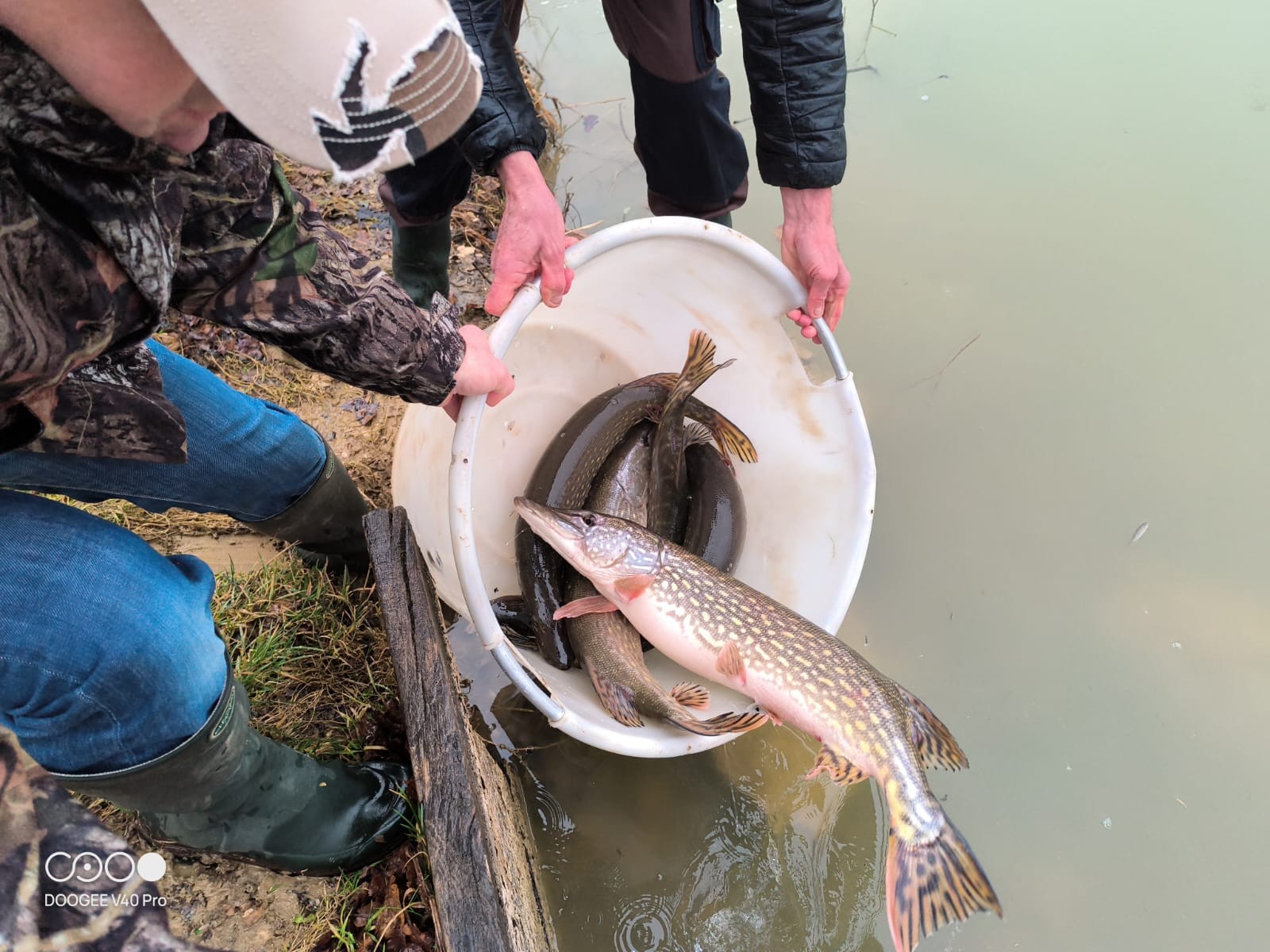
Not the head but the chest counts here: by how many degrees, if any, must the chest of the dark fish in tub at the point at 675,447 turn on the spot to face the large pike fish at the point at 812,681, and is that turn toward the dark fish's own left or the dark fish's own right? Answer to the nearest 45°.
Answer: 0° — it already faces it

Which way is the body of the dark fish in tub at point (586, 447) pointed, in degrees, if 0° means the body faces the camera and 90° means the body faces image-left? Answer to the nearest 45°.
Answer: approximately 0°

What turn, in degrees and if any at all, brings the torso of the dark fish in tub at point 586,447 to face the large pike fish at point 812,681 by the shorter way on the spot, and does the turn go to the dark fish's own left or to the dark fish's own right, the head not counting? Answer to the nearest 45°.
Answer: approximately 45° to the dark fish's own left

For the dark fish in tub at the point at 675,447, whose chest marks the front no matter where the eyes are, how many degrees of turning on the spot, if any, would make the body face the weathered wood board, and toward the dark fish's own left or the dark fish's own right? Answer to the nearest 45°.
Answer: approximately 45° to the dark fish's own right
